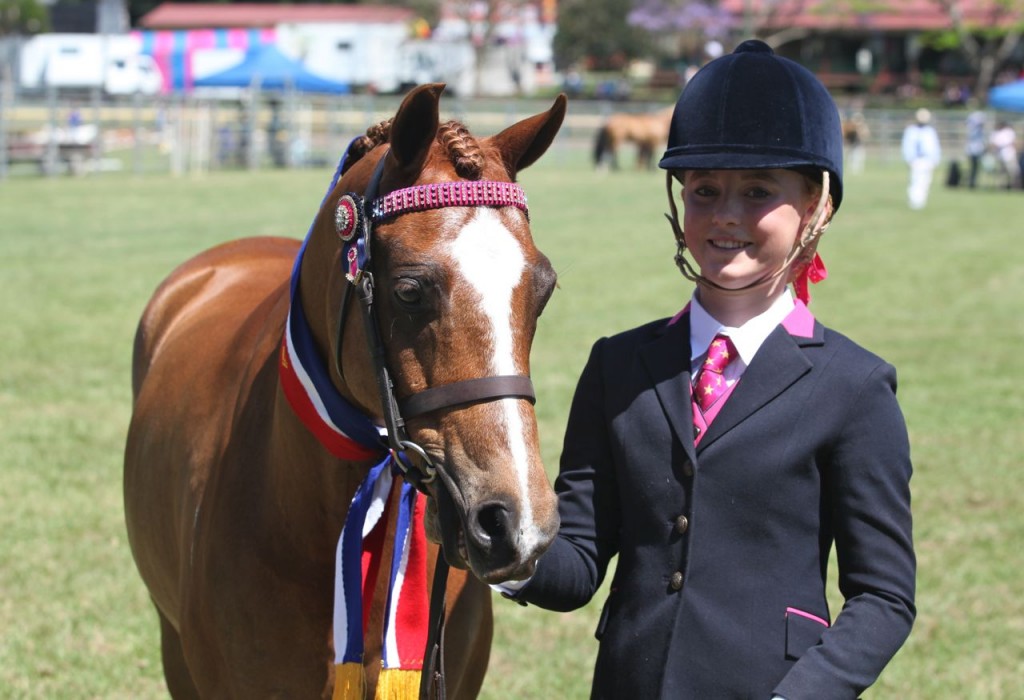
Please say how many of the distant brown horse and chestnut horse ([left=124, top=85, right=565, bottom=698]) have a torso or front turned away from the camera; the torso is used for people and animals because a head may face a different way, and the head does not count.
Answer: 0

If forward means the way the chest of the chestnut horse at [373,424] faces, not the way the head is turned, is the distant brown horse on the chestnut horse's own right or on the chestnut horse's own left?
on the chestnut horse's own left

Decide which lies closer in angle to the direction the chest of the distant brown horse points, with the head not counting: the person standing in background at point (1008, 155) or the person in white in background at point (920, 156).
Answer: the person standing in background

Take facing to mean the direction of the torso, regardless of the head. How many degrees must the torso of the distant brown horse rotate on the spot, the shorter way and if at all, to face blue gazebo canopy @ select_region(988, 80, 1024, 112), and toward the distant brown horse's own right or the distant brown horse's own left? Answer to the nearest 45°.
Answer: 0° — it already faces it

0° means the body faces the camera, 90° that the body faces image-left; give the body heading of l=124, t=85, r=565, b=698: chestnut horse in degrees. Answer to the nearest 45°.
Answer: approximately 315°

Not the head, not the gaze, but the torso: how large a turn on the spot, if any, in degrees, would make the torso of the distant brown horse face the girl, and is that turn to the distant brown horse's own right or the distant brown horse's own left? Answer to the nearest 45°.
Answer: approximately 90° to the distant brown horse's own right

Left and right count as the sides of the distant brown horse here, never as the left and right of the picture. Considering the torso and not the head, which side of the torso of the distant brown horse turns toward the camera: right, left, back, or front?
right

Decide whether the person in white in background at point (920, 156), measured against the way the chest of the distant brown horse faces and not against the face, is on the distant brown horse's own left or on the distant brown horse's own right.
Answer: on the distant brown horse's own right

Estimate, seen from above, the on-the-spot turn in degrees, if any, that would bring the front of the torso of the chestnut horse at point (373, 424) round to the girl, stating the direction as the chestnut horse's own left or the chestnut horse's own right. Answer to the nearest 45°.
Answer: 0° — it already faces them

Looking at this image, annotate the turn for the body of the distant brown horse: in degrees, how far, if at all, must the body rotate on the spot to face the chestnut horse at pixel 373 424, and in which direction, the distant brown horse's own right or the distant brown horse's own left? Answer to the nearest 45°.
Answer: approximately 90° to the distant brown horse's own right

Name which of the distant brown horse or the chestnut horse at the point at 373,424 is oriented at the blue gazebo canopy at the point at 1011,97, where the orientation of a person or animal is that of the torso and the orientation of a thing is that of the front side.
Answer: the distant brown horse
